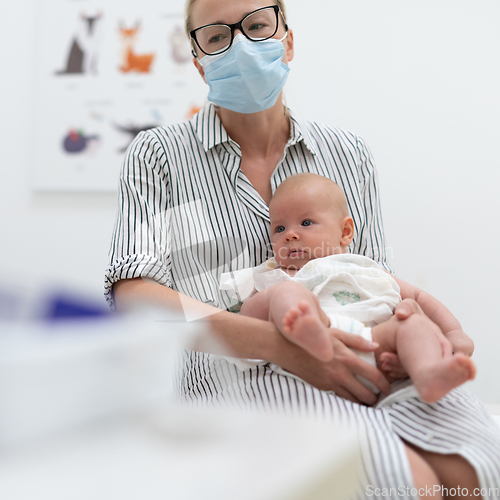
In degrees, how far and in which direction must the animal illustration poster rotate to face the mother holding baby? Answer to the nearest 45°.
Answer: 0° — it already faces them

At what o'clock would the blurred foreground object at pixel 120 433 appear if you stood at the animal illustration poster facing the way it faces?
The blurred foreground object is roughly at 12 o'clock from the animal illustration poster.

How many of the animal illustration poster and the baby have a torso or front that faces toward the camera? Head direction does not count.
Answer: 2

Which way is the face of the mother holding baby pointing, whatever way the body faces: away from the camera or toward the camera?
toward the camera

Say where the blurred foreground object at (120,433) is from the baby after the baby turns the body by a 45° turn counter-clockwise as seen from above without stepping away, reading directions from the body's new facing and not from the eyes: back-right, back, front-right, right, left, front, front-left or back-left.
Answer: front-right

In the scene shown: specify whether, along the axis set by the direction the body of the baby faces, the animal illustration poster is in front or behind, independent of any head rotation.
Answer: behind

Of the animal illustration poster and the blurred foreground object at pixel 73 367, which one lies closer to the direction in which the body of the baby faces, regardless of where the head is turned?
the blurred foreground object

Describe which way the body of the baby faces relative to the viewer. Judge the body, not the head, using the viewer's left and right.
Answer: facing the viewer

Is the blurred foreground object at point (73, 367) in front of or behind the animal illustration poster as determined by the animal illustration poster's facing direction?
in front

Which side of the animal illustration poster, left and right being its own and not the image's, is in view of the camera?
front
